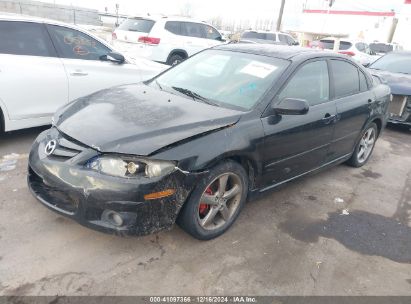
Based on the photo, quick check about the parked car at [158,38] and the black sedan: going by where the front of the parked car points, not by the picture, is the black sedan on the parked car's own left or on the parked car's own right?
on the parked car's own right

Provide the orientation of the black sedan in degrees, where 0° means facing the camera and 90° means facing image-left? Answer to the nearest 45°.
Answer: approximately 45°

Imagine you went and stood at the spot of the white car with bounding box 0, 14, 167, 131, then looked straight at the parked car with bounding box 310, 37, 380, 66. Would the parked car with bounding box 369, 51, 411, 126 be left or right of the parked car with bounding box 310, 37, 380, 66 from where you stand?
right

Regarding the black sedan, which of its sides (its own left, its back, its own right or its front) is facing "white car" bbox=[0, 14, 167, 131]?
right

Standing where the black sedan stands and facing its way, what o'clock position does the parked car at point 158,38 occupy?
The parked car is roughly at 4 o'clock from the black sedan.

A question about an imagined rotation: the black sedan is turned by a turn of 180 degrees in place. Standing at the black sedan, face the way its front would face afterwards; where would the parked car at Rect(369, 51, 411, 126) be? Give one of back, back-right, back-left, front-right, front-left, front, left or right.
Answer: front

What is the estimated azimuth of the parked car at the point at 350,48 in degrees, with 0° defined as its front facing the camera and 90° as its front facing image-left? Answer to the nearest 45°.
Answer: approximately 225°

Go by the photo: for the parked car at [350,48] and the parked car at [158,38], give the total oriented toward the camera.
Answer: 0

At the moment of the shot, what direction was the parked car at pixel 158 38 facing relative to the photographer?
facing away from the viewer and to the right of the viewer
